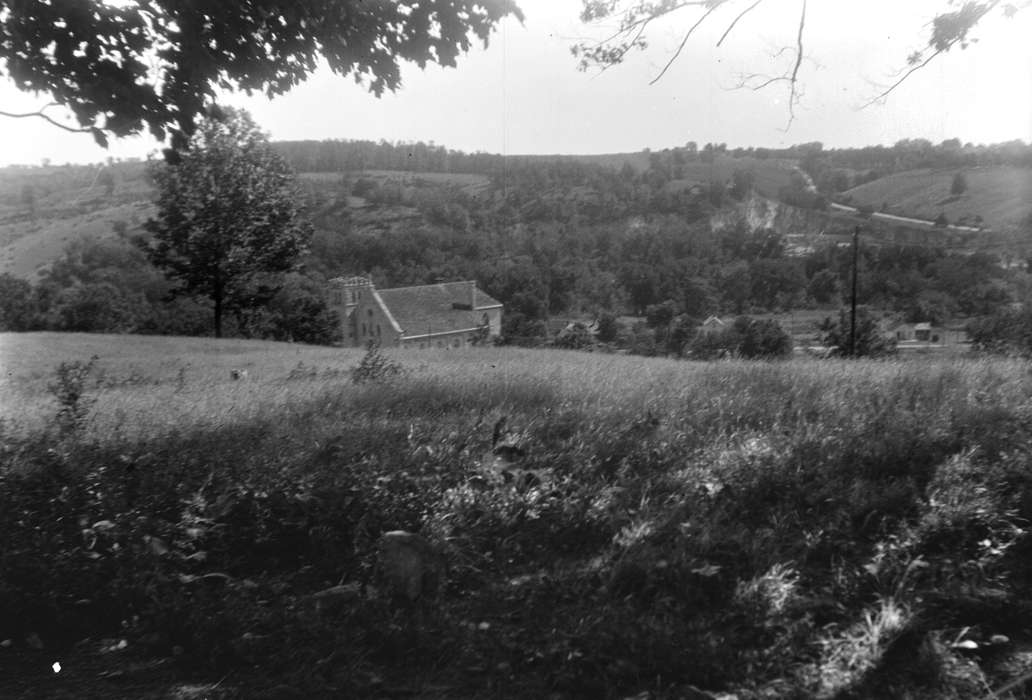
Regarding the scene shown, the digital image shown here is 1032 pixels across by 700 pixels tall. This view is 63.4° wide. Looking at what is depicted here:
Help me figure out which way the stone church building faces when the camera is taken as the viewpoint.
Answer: facing the viewer and to the left of the viewer

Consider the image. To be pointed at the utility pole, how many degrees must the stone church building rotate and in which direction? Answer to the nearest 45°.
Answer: approximately 135° to its left

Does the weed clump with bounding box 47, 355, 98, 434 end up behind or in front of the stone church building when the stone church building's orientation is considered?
in front

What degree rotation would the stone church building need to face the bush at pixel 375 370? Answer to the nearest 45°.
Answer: approximately 45° to its left

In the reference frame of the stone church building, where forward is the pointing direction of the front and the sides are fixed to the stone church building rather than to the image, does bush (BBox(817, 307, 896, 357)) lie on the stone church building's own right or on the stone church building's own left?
on the stone church building's own left

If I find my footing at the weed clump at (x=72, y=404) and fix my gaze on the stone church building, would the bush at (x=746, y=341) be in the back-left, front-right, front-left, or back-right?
front-right

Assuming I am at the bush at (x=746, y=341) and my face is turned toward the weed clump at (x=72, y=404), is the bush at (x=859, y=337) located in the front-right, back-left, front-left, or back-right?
back-left

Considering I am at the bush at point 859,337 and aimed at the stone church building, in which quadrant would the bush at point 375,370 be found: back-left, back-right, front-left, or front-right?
front-left
